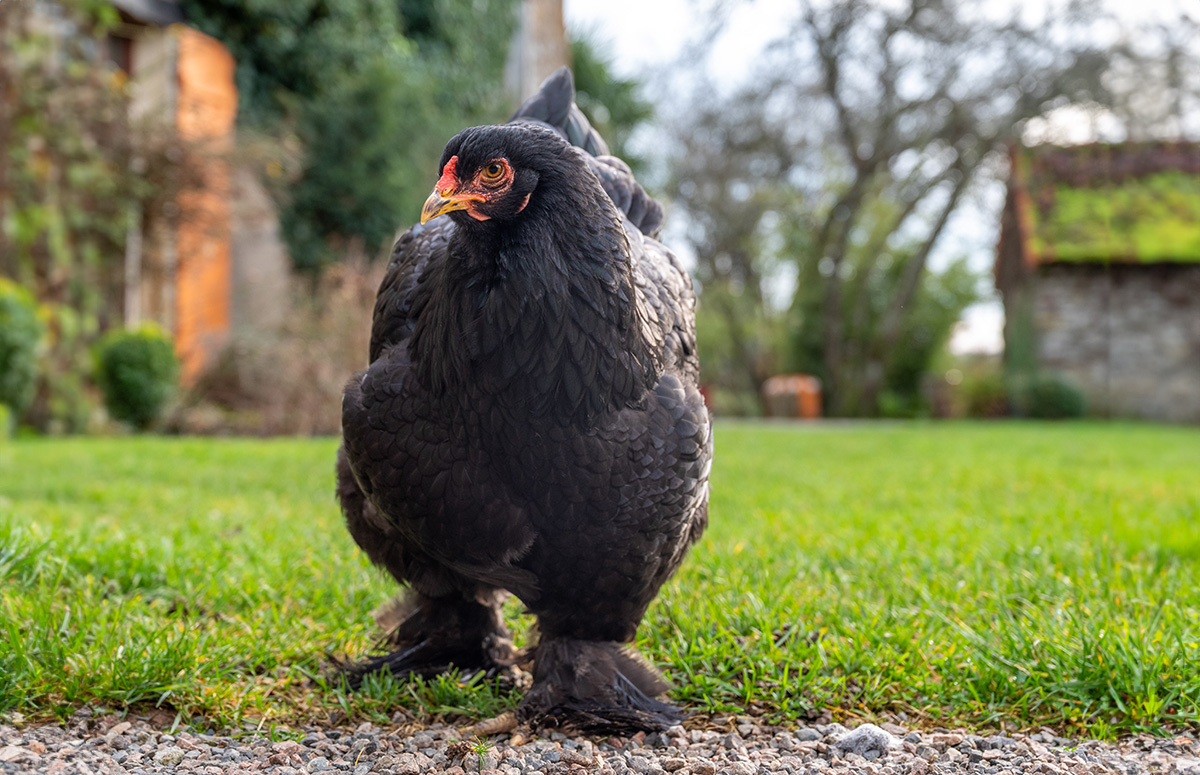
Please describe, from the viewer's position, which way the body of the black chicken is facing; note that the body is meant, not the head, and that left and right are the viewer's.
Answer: facing the viewer

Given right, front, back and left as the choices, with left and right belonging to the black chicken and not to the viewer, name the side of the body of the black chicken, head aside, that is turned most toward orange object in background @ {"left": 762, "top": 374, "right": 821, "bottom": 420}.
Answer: back

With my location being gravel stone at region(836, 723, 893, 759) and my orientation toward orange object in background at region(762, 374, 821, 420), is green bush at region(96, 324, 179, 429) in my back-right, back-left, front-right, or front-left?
front-left

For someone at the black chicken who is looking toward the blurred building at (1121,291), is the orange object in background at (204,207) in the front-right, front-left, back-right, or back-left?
front-left

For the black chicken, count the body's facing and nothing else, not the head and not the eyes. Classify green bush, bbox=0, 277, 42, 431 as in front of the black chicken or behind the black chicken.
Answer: behind

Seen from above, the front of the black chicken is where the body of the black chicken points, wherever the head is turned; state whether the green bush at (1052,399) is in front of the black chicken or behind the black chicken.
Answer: behind

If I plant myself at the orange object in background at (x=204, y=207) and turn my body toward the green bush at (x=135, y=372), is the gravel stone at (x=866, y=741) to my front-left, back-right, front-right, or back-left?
front-left

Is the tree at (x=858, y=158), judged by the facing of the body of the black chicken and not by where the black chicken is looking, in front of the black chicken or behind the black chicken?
behind
